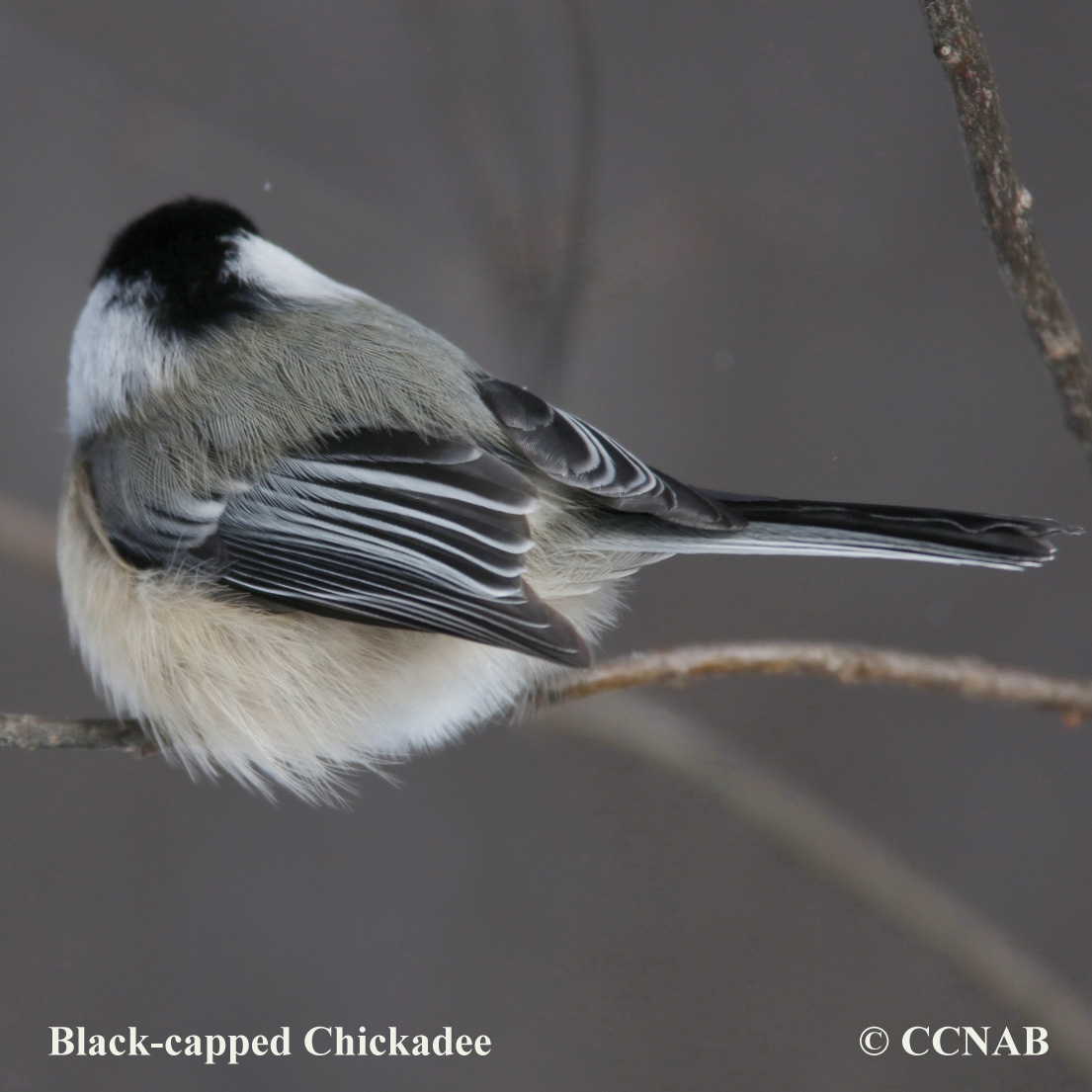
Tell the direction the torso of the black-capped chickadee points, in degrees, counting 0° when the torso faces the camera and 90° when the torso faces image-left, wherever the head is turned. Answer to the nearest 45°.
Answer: approximately 135°
